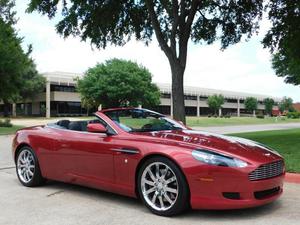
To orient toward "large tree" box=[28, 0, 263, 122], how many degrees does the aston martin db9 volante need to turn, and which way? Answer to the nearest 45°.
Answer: approximately 135° to its left

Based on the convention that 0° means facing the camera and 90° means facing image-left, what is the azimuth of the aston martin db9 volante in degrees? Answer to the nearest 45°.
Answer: approximately 315°

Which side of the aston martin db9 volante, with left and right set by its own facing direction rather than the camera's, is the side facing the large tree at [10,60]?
back

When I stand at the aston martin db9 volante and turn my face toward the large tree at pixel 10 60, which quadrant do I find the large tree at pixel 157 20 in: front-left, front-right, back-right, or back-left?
front-right

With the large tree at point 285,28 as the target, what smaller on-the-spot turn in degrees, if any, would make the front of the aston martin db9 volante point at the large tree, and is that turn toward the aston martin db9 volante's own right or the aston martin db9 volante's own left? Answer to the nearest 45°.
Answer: approximately 90° to the aston martin db9 volante's own left

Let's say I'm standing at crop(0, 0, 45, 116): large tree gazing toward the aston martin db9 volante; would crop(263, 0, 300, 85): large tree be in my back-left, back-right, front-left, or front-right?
front-left
